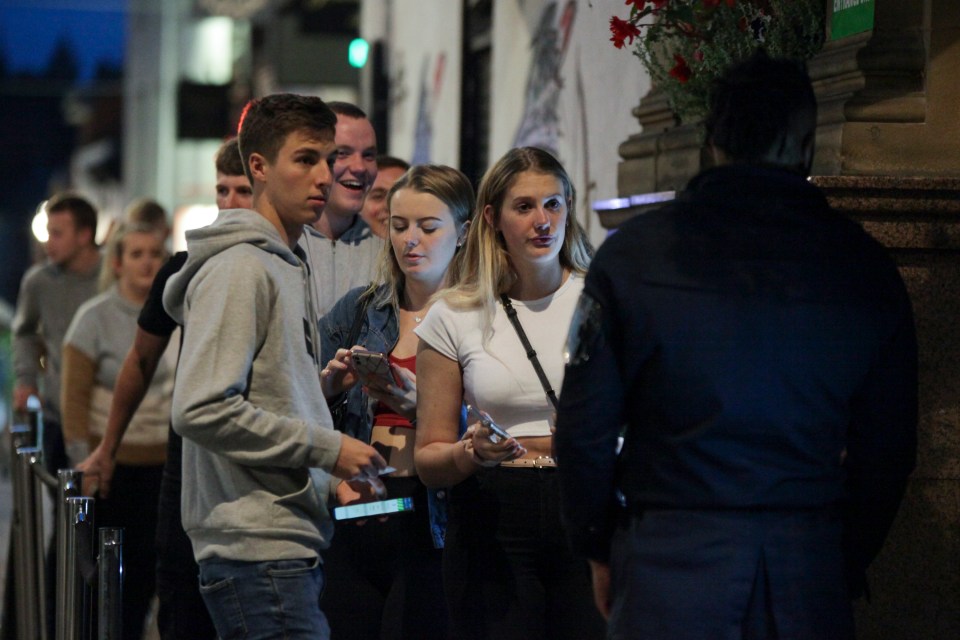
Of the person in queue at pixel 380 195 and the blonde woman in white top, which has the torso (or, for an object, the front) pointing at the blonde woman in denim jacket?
the person in queue

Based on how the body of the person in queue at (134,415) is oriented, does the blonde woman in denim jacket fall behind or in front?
in front

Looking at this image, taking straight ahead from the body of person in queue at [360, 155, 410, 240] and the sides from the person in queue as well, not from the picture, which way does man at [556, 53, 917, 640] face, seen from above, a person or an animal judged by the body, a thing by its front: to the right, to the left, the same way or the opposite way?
the opposite way

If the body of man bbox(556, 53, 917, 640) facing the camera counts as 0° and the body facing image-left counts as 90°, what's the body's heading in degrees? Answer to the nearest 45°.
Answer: approximately 180°

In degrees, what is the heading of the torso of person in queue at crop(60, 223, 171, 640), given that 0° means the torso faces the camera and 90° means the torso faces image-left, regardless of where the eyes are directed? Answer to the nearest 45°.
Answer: approximately 315°

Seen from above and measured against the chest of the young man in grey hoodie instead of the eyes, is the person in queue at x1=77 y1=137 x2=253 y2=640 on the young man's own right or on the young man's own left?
on the young man's own left

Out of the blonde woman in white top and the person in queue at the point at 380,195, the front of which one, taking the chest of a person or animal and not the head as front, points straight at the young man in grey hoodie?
the person in queue

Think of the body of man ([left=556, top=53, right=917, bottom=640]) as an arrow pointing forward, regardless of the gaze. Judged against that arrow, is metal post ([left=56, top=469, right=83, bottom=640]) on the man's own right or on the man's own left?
on the man's own left

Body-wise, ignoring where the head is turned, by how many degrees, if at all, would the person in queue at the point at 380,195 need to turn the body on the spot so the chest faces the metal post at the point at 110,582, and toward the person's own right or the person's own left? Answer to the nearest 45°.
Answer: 0° — they already face it

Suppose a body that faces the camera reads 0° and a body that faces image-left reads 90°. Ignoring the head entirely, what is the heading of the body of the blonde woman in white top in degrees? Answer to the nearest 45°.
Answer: approximately 315°

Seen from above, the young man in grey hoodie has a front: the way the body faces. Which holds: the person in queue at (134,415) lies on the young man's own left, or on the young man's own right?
on the young man's own left

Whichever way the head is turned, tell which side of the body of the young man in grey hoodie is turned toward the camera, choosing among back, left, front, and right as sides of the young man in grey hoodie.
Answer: right

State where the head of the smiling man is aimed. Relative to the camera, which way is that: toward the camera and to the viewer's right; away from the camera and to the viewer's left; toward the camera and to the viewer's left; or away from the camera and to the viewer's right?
toward the camera and to the viewer's right

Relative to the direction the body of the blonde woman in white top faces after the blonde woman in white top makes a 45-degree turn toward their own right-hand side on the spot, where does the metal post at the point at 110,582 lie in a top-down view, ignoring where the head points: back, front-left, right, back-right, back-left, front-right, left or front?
right
